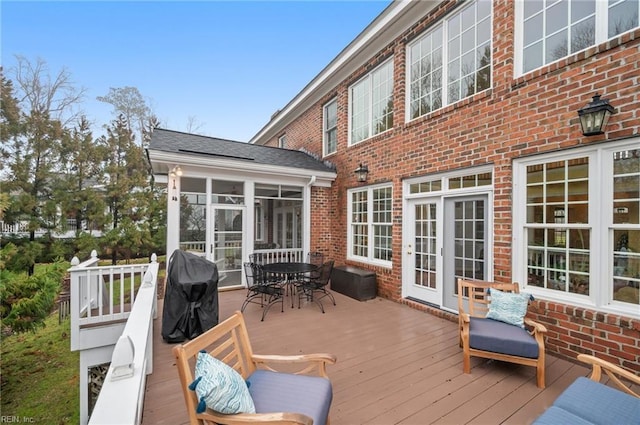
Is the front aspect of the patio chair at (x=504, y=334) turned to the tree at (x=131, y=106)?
no

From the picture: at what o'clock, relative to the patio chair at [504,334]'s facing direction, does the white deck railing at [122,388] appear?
The white deck railing is roughly at 1 o'clock from the patio chair.

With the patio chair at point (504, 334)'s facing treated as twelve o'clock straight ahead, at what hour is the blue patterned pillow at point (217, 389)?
The blue patterned pillow is roughly at 1 o'clock from the patio chair.

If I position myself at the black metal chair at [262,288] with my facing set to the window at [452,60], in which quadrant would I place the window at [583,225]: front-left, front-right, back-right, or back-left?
front-right

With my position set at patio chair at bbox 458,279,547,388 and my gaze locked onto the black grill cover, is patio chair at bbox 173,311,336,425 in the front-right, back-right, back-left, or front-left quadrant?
front-left

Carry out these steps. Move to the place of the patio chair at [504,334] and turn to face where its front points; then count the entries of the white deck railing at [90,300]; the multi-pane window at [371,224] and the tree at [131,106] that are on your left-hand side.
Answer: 0

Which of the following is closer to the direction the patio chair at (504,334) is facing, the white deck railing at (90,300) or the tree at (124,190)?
the white deck railing

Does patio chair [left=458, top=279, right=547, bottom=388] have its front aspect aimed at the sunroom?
no

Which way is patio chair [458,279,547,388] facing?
toward the camera

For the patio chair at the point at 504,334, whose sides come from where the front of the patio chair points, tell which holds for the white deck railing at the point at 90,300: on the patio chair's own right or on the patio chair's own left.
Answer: on the patio chair's own right

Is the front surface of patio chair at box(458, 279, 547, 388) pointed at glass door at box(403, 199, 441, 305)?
no

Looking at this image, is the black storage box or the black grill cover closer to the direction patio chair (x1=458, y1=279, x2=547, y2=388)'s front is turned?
the black grill cover
